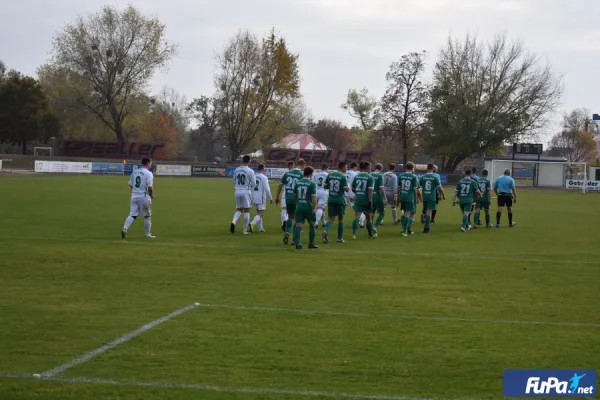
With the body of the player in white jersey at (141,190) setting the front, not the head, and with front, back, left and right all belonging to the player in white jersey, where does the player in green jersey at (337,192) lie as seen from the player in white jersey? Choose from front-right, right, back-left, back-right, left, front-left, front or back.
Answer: front-right

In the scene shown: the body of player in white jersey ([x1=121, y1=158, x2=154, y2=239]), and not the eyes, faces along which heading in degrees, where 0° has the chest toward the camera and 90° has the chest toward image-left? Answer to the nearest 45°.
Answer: approximately 225°

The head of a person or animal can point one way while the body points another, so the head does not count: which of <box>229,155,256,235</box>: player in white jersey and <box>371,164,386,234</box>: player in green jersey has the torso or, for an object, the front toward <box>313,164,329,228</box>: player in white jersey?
<box>229,155,256,235</box>: player in white jersey

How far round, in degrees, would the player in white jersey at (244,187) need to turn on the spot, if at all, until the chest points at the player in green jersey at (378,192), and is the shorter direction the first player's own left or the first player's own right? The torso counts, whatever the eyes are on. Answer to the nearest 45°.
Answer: approximately 45° to the first player's own right

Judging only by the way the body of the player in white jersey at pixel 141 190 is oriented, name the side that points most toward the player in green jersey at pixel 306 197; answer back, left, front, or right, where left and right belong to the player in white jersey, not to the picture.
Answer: right

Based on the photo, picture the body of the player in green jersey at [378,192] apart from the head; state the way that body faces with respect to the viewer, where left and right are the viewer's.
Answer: facing away from the viewer and to the right of the viewer

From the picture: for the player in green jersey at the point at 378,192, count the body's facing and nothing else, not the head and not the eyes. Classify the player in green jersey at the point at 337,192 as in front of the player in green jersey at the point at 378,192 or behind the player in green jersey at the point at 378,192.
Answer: behind

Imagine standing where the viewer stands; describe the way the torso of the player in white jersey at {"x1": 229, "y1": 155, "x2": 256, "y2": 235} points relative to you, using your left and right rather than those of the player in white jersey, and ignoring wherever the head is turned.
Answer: facing away from the viewer and to the right of the viewer
